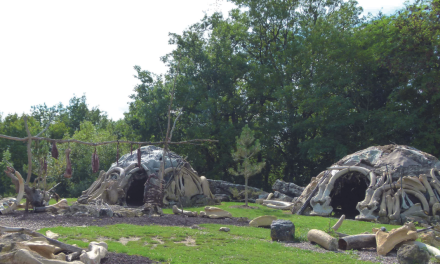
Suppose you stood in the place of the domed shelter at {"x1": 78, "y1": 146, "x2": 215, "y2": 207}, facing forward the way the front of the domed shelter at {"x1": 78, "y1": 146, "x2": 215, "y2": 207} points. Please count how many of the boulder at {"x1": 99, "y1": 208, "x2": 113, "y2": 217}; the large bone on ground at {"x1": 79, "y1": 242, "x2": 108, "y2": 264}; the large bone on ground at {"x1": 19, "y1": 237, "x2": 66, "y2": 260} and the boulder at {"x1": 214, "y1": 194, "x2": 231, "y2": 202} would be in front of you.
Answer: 3

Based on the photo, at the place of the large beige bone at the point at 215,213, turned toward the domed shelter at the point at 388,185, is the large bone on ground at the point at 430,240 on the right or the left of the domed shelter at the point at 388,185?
right

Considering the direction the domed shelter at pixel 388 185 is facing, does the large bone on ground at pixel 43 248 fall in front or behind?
in front

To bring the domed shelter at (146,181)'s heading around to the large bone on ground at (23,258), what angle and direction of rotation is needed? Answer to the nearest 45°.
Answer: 0° — it already faces it

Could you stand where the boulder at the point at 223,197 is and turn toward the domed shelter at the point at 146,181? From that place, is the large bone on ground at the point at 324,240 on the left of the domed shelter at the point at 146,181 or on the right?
left

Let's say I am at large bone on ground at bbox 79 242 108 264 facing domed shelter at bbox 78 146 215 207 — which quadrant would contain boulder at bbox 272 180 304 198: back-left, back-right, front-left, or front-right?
front-right

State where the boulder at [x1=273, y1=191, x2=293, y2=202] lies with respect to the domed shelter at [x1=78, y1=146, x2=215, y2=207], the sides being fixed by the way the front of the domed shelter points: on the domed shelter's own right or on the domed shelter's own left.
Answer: on the domed shelter's own left

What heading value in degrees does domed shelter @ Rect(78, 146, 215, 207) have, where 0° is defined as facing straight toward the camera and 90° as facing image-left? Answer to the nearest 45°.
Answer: approximately 0°

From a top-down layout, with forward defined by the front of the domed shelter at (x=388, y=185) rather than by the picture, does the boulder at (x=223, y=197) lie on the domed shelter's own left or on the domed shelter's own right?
on the domed shelter's own right

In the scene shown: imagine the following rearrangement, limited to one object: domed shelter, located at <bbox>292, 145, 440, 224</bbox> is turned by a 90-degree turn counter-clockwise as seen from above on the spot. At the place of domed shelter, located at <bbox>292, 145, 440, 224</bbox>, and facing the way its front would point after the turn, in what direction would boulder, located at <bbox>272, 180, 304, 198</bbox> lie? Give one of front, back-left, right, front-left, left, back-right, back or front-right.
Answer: back

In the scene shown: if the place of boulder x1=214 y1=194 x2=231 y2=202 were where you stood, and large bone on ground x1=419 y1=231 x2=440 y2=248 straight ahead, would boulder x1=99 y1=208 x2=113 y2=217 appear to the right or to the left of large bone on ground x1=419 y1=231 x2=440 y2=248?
right

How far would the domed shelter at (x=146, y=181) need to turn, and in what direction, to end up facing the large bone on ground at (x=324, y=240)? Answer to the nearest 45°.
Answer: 0° — it already faces it

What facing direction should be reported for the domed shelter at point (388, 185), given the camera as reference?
facing the viewer and to the left of the viewer

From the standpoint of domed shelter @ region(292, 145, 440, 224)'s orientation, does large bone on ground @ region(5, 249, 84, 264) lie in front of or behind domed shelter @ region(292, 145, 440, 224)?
in front

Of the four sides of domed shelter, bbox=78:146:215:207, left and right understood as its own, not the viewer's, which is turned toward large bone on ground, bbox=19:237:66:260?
front

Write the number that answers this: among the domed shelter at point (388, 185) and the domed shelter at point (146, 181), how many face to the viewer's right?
0
